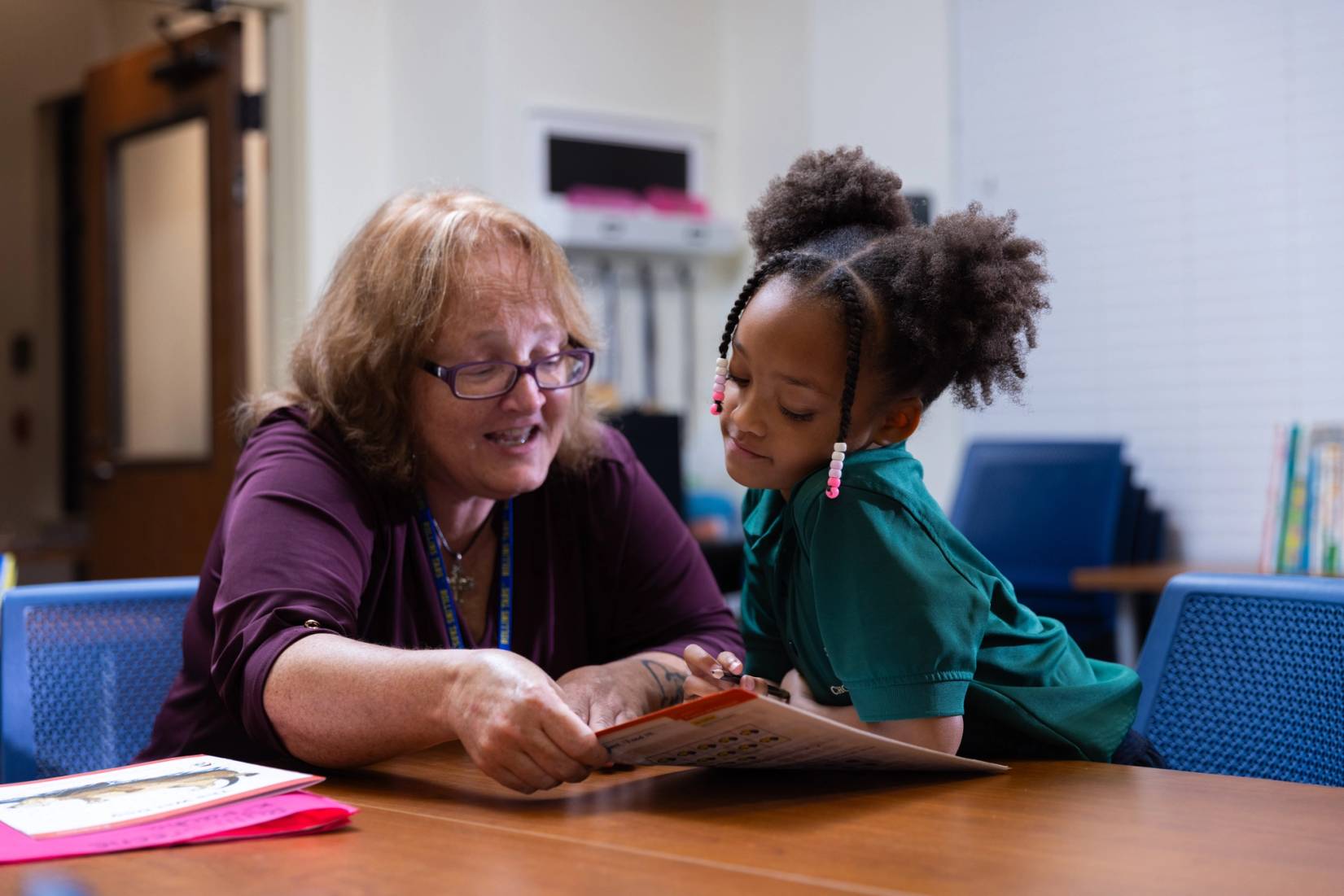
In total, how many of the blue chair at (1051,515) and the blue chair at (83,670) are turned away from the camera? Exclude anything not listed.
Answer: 1

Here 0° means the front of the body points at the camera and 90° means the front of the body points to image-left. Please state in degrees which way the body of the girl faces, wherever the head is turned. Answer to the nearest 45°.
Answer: approximately 45°

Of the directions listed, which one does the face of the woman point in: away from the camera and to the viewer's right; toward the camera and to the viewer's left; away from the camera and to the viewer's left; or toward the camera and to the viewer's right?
toward the camera and to the viewer's right

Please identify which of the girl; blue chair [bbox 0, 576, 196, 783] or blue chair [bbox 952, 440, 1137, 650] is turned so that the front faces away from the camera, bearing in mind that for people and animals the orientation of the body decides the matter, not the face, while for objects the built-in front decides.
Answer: blue chair [bbox 952, 440, 1137, 650]

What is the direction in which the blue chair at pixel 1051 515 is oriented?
away from the camera

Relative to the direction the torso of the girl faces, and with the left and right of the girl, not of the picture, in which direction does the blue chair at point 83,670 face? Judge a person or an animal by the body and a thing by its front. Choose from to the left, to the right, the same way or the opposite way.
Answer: to the left

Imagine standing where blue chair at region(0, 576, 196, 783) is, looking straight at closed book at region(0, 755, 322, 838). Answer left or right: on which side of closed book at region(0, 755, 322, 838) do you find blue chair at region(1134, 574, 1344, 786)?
left

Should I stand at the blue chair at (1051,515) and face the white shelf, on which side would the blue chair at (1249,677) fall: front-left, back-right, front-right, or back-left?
back-left

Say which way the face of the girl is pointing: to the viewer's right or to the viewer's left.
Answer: to the viewer's left

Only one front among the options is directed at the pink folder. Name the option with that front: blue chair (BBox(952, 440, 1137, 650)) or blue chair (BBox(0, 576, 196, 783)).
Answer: blue chair (BBox(0, 576, 196, 783))
